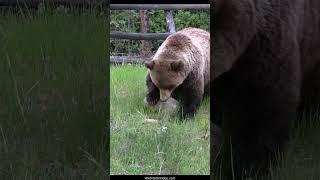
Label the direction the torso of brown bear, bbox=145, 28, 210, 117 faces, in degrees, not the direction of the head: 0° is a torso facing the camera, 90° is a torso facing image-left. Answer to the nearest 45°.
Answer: approximately 45°
